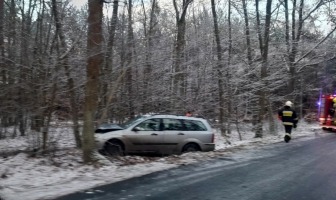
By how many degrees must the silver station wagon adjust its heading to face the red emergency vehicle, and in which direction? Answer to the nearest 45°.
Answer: approximately 135° to its right

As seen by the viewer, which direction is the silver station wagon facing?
to the viewer's left
